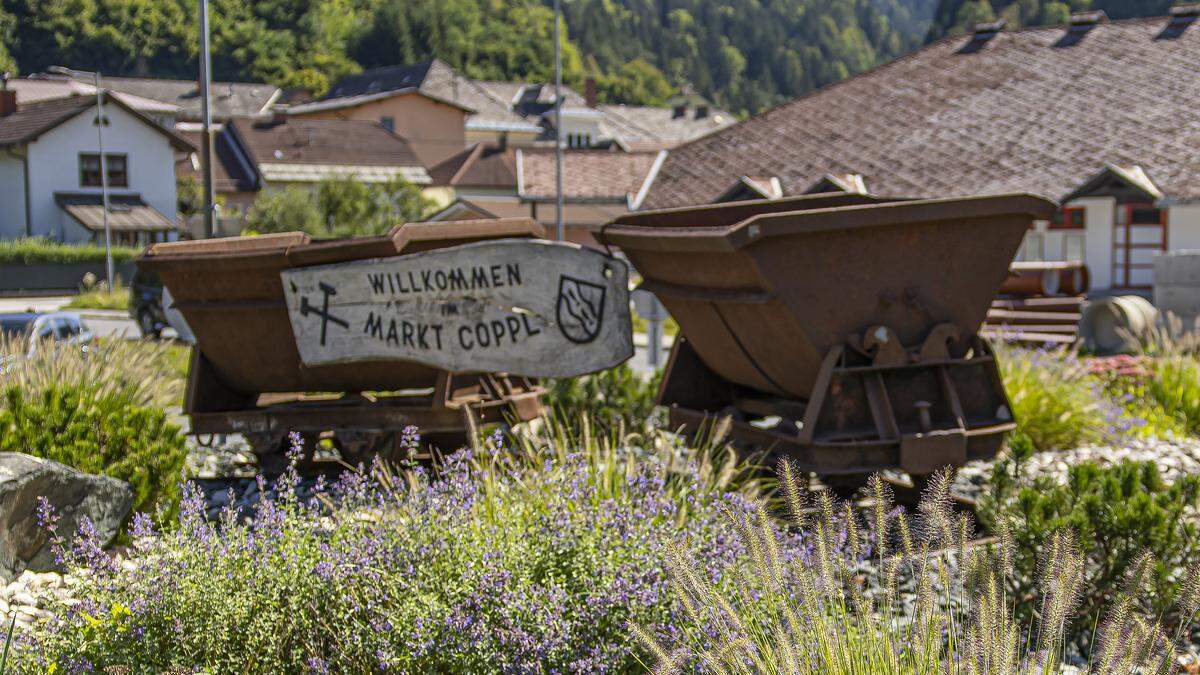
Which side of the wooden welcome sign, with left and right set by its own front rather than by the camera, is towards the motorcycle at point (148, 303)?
back

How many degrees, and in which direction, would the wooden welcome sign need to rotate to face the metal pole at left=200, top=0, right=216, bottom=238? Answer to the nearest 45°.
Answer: approximately 180°

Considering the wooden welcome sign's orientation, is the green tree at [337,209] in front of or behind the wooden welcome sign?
behind

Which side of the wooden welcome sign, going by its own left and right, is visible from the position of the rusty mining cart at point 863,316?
left

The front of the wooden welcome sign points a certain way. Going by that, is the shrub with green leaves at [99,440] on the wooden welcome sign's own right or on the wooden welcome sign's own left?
on the wooden welcome sign's own right

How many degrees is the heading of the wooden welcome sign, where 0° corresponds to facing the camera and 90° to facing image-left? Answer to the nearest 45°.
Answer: approximately 0°

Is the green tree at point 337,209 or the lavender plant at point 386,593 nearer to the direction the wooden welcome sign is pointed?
the lavender plant

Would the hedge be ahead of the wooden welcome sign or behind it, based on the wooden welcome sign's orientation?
behind

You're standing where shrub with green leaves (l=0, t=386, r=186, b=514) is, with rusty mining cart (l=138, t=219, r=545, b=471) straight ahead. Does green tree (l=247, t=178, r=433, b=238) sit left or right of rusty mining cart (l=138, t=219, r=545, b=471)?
left
